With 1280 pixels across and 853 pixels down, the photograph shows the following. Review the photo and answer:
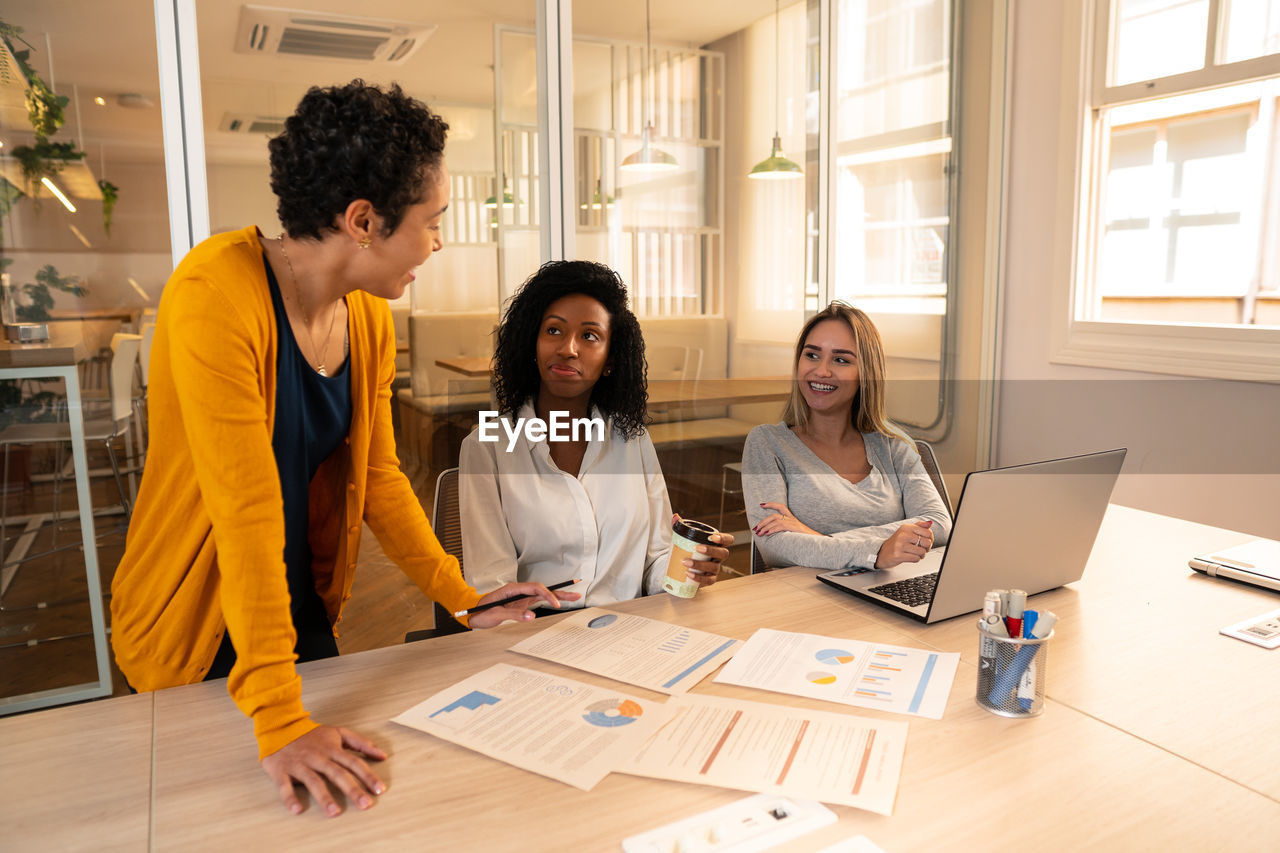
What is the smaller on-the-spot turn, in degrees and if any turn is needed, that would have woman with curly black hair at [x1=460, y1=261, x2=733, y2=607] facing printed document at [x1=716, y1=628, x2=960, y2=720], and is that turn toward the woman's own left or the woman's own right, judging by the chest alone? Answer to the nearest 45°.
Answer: approximately 45° to the woman's own left

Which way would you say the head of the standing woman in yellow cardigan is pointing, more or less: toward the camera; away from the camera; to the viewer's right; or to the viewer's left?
to the viewer's right

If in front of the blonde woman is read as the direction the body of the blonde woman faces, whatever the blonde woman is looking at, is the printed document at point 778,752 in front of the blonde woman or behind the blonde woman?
in front

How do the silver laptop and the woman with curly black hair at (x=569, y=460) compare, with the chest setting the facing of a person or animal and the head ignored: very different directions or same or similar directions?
very different directions

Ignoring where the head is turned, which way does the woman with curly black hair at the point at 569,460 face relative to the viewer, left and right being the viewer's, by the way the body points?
facing the viewer

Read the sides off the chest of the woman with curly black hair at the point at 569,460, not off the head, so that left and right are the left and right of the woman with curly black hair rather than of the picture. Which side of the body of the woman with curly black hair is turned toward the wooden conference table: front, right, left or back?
front

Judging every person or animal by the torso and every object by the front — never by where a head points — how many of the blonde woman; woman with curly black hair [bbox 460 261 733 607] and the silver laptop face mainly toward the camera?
2

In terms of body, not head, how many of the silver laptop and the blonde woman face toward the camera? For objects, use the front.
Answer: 1

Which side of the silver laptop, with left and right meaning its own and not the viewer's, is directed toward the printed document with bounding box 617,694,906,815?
left

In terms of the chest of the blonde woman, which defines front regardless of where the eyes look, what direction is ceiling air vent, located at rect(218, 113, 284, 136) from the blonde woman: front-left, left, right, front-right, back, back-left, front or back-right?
right

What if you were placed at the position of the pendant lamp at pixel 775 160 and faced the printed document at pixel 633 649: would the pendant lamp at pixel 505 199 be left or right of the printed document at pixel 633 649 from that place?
right

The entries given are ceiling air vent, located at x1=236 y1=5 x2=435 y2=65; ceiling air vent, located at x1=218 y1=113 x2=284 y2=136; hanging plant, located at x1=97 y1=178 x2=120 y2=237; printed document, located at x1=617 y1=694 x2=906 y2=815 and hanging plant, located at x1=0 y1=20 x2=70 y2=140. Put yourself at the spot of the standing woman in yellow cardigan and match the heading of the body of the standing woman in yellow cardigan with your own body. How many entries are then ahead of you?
1

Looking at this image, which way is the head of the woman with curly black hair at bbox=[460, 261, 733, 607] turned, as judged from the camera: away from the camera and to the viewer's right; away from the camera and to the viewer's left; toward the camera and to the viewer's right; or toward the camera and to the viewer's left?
toward the camera and to the viewer's left

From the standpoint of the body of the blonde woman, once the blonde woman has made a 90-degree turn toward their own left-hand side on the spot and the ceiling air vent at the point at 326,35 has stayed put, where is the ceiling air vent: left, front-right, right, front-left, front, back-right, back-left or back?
back

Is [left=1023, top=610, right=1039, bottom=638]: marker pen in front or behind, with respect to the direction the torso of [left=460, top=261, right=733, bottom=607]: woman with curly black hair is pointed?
in front
